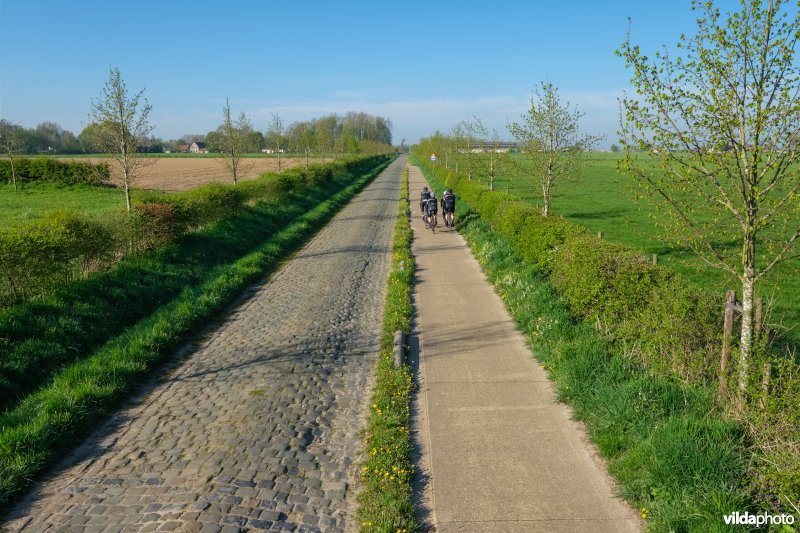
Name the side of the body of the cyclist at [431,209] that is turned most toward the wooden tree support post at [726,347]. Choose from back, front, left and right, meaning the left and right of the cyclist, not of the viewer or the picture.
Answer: back

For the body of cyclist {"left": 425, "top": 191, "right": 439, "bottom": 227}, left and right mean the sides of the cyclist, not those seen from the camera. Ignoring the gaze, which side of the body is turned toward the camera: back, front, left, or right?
back

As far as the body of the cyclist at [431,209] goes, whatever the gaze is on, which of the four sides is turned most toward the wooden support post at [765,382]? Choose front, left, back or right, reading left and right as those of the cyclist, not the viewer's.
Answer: back

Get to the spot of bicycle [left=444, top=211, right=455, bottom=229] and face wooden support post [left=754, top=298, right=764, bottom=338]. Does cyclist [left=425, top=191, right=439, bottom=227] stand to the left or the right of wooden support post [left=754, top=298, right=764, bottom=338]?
right

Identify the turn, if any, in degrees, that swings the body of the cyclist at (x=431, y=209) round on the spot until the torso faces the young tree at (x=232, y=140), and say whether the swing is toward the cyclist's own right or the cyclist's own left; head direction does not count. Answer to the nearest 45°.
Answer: approximately 45° to the cyclist's own left

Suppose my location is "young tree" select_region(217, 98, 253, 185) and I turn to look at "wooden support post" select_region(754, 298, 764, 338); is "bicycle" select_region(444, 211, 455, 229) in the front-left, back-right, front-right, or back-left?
front-left

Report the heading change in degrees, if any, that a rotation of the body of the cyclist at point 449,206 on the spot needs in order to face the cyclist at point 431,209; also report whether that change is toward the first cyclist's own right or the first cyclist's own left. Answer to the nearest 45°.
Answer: approximately 135° to the first cyclist's own left

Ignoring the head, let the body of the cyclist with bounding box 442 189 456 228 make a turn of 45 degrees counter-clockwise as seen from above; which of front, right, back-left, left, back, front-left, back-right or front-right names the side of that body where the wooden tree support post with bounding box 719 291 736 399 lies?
back-left

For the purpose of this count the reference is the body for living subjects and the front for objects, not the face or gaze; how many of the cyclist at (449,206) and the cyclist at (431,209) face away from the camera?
2

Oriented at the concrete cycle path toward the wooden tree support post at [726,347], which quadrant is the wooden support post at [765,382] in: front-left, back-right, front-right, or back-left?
front-right

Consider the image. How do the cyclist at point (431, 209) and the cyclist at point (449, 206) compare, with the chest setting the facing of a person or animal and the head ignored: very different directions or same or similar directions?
same or similar directions

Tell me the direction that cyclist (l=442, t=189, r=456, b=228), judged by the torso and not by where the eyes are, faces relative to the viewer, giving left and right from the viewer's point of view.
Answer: facing away from the viewer

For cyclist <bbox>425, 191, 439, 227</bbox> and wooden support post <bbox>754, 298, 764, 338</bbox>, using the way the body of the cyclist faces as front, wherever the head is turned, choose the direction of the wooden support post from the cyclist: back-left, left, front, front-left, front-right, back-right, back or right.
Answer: back
